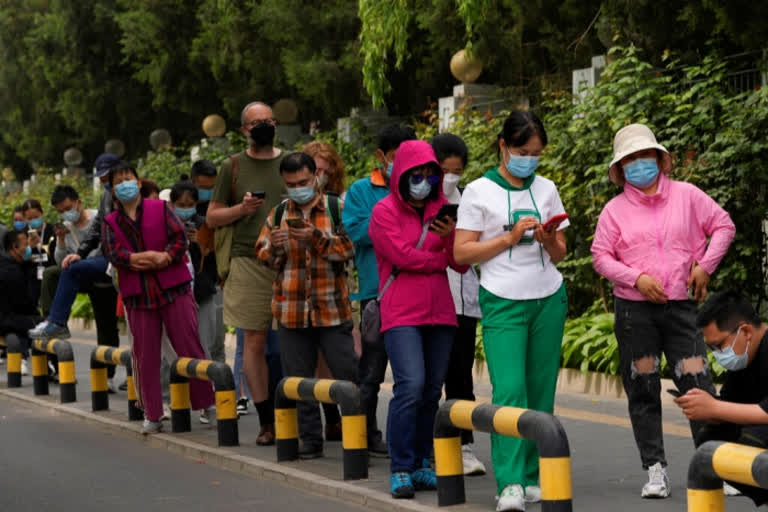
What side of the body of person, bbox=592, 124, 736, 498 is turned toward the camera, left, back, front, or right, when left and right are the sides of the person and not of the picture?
front

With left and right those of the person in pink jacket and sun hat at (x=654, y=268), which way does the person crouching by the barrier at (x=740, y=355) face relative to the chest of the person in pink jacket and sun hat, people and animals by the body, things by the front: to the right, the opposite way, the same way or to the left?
to the right

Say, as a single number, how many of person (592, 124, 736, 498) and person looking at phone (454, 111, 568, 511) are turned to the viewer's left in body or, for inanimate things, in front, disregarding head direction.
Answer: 0

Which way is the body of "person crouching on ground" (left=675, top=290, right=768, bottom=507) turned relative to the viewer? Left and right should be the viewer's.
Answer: facing to the left of the viewer

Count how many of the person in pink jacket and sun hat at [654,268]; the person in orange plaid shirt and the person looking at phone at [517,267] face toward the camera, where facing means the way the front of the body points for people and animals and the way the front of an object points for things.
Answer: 3

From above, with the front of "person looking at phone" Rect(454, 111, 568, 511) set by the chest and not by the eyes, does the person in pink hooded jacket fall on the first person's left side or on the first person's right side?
on the first person's right side

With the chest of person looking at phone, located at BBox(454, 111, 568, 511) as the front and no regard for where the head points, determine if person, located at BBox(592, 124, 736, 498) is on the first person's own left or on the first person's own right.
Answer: on the first person's own left

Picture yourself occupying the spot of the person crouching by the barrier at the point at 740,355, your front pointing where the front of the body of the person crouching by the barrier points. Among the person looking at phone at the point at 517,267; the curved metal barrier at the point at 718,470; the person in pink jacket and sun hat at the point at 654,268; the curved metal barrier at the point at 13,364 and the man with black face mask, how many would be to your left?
1

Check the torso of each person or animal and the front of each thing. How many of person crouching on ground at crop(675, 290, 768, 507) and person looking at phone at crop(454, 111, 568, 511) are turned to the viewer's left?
1

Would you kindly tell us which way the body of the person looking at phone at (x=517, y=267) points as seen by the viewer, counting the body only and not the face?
toward the camera
